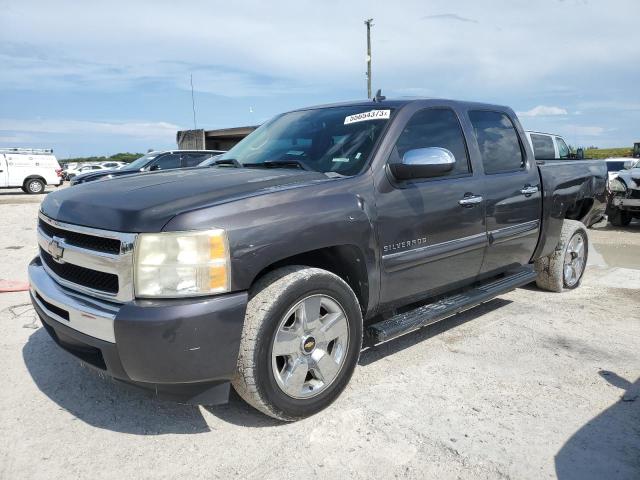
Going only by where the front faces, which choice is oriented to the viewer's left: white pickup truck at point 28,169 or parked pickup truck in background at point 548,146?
the white pickup truck

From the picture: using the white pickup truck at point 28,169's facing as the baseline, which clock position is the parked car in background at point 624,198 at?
The parked car in background is roughly at 8 o'clock from the white pickup truck.

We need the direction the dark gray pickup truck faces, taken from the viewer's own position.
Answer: facing the viewer and to the left of the viewer

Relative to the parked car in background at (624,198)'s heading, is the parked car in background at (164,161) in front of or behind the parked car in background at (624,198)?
in front

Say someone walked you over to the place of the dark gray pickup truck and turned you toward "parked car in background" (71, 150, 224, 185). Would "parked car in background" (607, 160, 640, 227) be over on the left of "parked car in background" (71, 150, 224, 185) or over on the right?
right

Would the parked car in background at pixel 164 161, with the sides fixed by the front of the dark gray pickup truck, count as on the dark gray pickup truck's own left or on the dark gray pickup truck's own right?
on the dark gray pickup truck's own right

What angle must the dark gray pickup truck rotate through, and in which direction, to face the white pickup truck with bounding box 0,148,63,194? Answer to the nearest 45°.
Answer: approximately 90° to its right

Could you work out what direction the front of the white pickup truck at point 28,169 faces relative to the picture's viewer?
facing to the left of the viewer

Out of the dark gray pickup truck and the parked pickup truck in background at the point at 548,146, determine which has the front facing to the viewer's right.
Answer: the parked pickup truck in background

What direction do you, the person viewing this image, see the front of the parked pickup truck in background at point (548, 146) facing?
facing to the right of the viewer

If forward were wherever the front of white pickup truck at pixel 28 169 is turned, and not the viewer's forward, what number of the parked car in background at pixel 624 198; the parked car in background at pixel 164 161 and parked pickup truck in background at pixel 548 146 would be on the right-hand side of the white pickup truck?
0

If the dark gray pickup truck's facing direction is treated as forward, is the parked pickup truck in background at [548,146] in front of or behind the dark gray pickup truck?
behind
